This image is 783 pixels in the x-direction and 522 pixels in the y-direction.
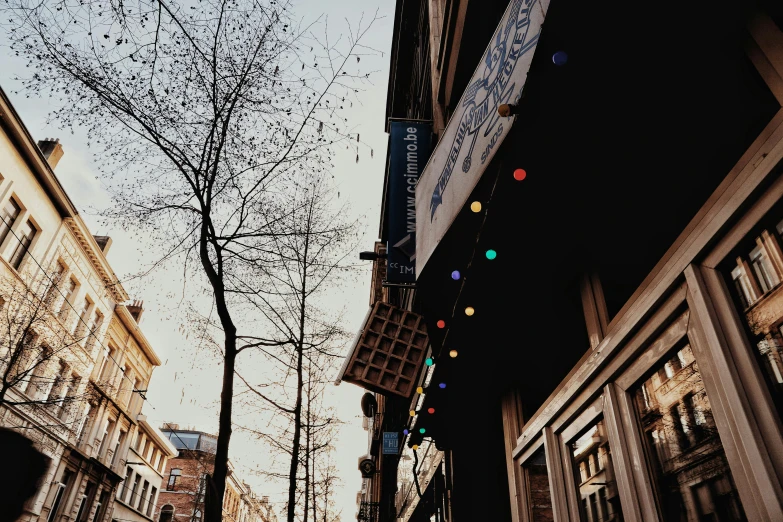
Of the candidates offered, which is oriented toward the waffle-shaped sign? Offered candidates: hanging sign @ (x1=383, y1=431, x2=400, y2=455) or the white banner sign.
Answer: the hanging sign

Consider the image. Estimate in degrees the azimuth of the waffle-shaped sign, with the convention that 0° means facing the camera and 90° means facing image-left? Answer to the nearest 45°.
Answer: approximately 0°

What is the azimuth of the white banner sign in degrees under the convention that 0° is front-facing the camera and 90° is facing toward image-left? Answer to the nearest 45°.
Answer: approximately 45°

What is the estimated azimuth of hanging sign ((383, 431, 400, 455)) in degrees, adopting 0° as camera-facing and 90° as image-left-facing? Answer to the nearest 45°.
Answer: approximately 0°

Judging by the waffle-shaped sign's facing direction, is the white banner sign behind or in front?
in front
